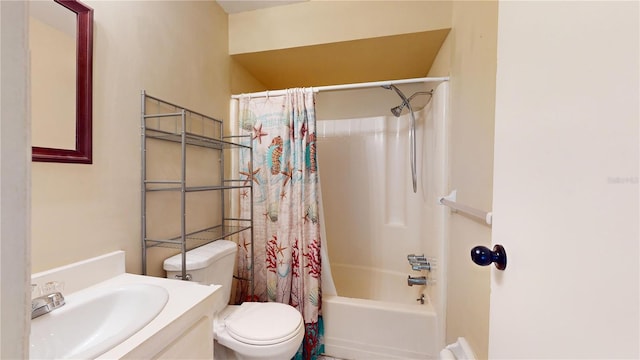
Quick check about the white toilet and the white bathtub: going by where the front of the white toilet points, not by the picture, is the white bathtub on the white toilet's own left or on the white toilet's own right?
on the white toilet's own left

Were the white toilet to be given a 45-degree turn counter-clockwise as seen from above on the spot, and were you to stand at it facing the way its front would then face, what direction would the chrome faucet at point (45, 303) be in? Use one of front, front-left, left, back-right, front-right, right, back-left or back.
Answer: back-right

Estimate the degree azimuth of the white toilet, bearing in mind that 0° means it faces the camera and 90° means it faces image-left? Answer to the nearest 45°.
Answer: approximately 315°
